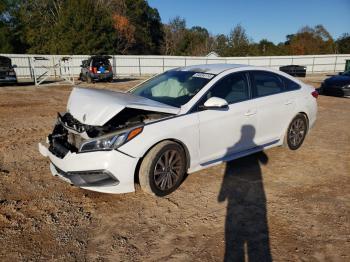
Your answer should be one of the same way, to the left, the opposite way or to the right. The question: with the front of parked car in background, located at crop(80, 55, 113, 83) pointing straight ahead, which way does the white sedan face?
to the left

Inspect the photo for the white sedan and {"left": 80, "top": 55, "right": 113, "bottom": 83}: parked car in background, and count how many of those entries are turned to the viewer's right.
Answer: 0

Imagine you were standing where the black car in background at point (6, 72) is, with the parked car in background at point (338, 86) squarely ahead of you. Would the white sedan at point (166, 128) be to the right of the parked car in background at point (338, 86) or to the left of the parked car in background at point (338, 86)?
right

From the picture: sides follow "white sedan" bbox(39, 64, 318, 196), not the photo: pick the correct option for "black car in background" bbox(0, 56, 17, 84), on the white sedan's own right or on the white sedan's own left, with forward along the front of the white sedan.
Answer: on the white sedan's own right

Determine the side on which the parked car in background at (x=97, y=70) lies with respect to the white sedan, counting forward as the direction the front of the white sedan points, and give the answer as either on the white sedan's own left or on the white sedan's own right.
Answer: on the white sedan's own right

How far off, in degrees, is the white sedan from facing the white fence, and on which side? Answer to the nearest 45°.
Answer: approximately 135° to its right

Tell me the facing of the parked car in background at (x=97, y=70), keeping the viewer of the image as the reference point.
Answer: facing away from the viewer and to the left of the viewer

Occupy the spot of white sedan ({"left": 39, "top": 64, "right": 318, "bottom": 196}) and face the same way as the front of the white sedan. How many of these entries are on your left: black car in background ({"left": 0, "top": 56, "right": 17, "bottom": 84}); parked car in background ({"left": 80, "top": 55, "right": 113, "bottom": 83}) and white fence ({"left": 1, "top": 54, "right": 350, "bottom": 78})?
0

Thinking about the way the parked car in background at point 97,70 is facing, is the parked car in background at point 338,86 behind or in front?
behind

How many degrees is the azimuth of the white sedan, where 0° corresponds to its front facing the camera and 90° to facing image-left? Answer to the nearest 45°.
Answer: approximately 45°

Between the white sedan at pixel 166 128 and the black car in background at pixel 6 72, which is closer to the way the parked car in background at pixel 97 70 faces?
the black car in background

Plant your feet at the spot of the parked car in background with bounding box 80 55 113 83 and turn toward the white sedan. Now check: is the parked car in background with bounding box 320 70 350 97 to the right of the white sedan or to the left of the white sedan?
left

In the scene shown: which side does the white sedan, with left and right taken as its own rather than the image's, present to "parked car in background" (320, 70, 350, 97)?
back
